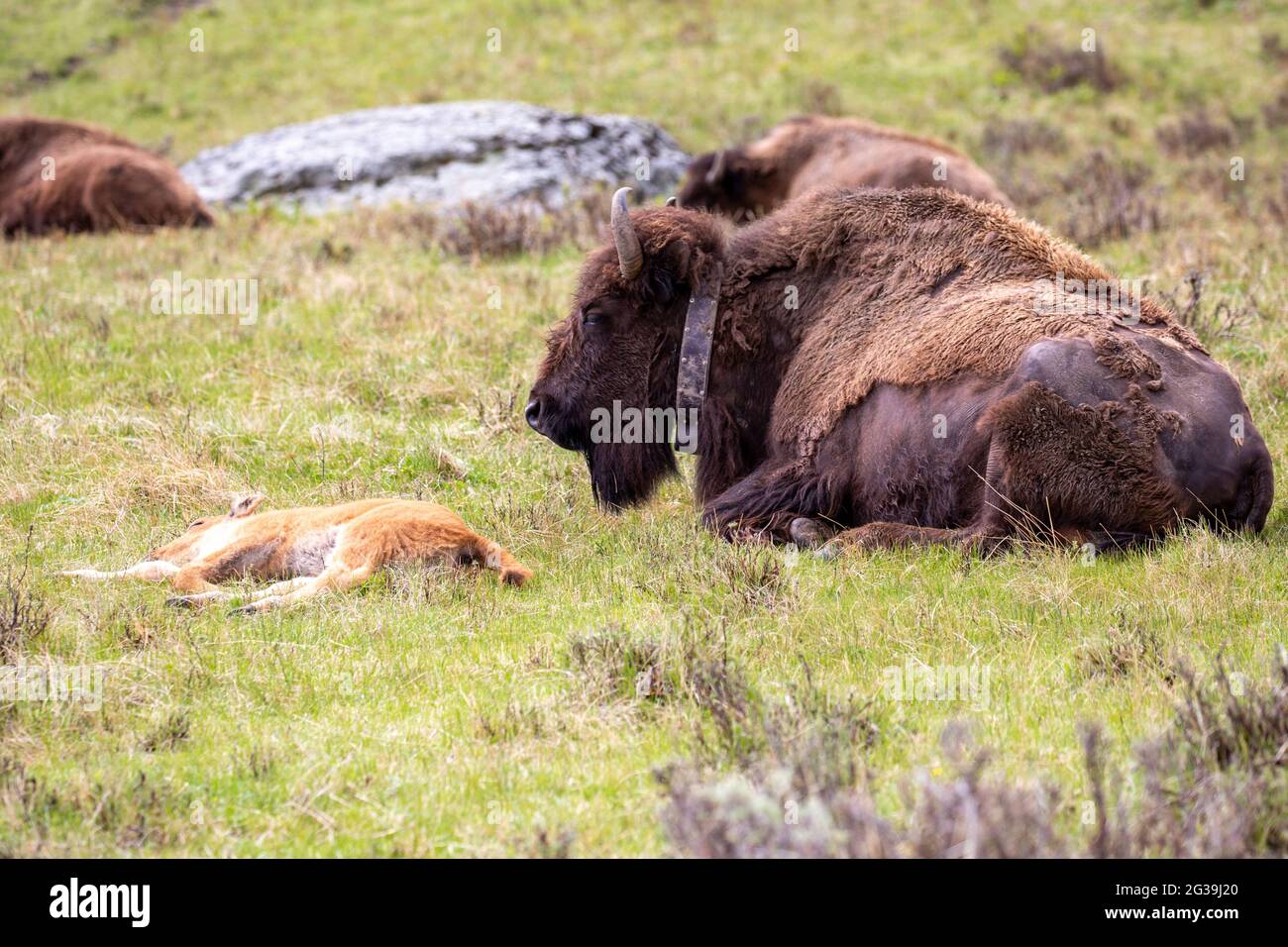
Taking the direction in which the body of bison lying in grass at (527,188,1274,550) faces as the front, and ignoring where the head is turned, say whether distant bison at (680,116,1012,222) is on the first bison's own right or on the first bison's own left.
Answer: on the first bison's own right

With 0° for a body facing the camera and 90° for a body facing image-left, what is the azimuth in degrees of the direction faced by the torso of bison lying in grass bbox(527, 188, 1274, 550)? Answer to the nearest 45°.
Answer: approximately 90°

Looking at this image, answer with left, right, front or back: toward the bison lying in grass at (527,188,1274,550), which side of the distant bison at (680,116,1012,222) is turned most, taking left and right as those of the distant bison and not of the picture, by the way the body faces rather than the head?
left

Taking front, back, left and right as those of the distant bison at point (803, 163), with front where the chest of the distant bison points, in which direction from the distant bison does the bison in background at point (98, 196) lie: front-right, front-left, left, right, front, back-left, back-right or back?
front

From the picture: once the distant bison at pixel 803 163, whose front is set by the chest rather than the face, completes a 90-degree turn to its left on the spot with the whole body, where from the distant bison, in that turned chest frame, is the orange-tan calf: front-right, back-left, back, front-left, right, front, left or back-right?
front

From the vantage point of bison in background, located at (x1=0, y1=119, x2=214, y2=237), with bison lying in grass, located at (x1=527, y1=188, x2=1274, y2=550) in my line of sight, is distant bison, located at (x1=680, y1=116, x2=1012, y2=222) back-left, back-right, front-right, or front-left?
front-left

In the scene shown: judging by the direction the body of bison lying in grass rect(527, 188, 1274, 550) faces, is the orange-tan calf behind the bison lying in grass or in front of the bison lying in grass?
in front

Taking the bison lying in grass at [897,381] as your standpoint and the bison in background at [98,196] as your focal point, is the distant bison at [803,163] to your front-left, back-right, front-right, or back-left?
front-right

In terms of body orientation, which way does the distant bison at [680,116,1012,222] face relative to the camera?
to the viewer's left
